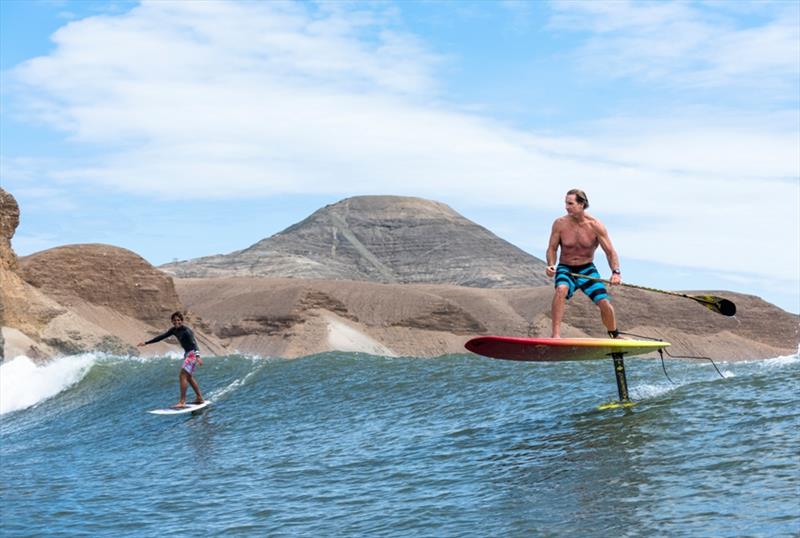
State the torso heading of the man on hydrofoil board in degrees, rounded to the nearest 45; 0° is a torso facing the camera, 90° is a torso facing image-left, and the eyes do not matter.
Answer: approximately 0°

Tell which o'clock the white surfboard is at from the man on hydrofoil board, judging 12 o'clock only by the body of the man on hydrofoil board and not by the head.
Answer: The white surfboard is roughly at 4 o'clock from the man on hydrofoil board.
